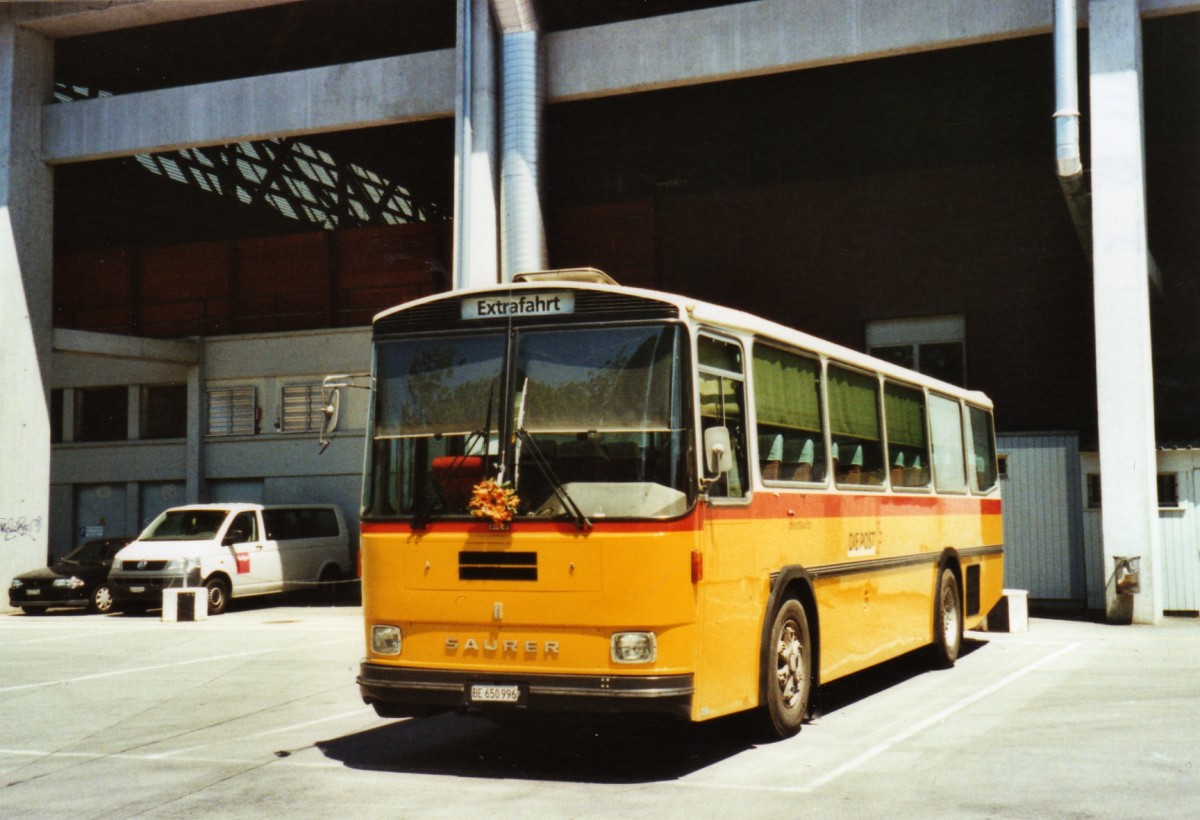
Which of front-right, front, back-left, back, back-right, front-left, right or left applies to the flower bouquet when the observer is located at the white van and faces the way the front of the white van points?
front-left

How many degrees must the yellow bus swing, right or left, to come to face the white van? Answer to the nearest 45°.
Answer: approximately 90° to its right

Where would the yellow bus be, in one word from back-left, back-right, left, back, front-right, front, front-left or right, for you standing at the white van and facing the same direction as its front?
front-left

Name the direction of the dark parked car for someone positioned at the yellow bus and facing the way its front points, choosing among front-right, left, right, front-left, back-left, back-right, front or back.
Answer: right

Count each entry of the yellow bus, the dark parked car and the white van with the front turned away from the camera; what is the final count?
0

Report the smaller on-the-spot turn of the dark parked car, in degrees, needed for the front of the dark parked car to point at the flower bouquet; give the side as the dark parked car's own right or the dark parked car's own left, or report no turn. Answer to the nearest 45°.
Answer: approximately 45° to the dark parked car's own left

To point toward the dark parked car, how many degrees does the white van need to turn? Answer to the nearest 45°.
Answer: approximately 45° to its right

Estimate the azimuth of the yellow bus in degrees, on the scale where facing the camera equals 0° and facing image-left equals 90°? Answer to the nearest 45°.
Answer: approximately 45°

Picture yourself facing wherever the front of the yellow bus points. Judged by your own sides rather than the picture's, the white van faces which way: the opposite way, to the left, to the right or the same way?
the same way

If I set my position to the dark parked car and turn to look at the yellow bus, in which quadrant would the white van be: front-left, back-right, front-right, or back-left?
front-left

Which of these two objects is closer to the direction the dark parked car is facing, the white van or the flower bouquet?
the flower bouquet

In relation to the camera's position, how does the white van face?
facing the viewer and to the left of the viewer

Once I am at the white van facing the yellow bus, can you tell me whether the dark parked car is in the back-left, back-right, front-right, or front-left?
back-right
